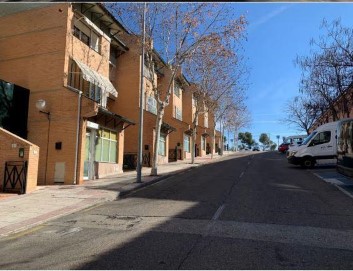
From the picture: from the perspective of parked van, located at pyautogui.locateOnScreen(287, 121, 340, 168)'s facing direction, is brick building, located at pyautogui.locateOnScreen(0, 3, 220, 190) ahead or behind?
ahead

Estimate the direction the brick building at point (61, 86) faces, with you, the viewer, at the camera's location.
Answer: facing the viewer and to the right of the viewer

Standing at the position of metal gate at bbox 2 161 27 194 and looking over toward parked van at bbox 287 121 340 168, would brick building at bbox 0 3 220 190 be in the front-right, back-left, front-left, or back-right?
front-left

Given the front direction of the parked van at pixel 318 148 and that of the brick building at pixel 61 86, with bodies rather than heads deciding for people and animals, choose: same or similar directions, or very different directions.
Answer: very different directions
